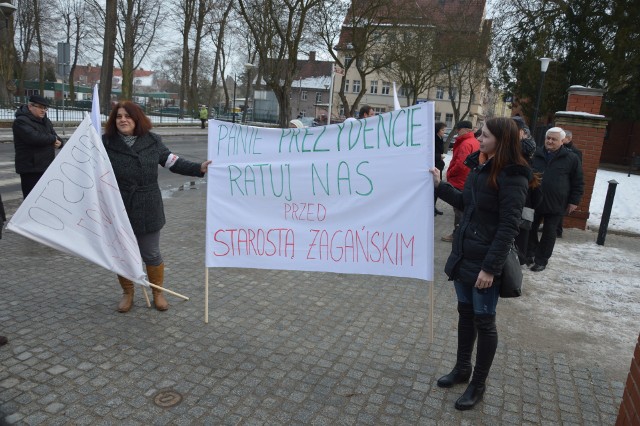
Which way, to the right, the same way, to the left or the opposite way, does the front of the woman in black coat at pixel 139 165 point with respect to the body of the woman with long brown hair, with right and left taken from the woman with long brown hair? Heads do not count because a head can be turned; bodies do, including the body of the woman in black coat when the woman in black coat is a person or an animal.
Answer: to the left

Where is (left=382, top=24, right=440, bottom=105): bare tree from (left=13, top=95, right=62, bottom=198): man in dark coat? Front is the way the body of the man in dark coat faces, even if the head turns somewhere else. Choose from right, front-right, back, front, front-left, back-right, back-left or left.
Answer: left

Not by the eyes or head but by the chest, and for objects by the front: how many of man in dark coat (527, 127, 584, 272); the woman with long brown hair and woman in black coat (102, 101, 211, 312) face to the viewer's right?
0

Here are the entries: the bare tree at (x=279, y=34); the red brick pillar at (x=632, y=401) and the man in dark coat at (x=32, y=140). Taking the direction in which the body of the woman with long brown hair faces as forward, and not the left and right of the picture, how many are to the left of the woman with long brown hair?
1

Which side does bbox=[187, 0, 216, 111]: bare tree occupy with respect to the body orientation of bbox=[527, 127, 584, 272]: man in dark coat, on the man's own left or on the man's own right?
on the man's own right

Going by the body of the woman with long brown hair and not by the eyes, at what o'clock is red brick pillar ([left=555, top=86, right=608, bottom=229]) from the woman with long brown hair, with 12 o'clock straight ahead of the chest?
The red brick pillar is roughly at 5 o'clock from the woman with long brown hair.

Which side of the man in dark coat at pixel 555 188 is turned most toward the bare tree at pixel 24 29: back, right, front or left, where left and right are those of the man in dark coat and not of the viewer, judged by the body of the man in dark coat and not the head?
right

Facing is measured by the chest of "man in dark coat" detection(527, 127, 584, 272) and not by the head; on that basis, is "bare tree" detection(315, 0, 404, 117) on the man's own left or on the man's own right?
on the man's own right

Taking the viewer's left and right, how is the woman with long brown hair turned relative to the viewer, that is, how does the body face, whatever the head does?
facing the viewer and to the left of the viewer

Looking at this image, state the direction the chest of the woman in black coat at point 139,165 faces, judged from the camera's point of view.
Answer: toward the camera

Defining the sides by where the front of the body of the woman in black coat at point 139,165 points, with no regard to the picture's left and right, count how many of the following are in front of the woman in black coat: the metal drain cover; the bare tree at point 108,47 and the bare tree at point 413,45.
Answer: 1

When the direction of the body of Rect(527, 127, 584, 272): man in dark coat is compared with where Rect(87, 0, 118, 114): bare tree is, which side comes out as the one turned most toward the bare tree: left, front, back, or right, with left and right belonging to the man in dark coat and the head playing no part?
right

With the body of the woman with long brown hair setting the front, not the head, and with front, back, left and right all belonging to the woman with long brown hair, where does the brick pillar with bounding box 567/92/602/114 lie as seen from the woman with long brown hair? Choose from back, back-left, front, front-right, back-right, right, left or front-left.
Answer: back-right

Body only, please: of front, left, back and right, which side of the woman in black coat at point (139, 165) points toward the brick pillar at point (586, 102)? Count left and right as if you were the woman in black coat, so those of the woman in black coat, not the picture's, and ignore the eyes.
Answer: left

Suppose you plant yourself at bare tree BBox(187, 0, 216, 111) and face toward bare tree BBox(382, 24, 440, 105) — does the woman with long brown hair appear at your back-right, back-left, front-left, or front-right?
front-right

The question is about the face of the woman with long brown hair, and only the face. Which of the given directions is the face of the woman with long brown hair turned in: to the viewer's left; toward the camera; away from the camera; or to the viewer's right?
to the viewer's left
